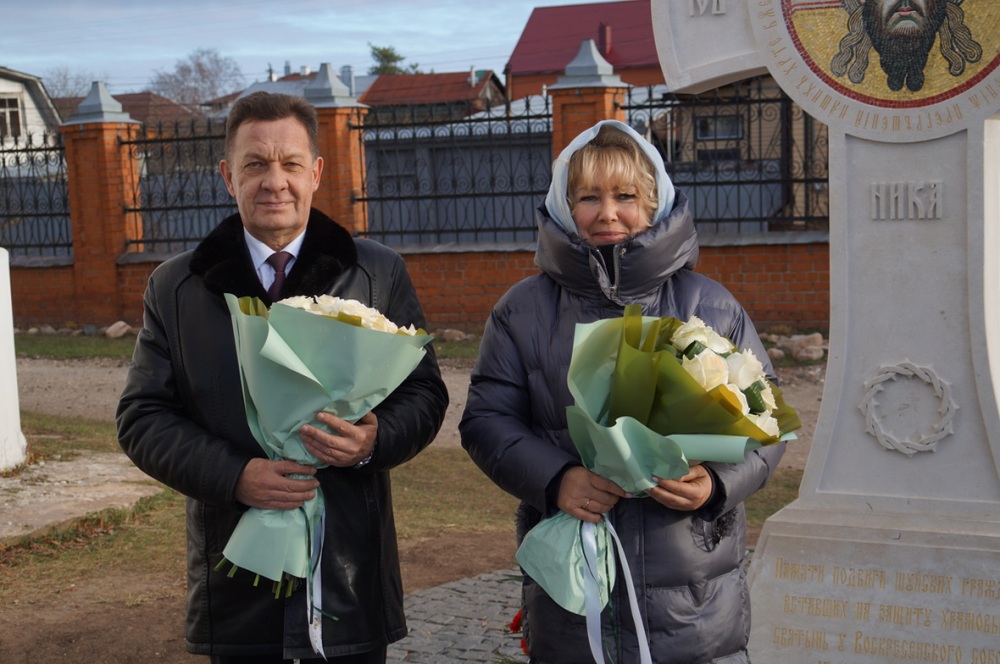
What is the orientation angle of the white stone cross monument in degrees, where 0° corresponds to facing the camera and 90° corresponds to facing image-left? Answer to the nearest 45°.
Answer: approximately 0°

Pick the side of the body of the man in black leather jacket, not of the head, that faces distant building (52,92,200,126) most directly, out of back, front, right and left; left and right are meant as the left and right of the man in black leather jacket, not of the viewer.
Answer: back

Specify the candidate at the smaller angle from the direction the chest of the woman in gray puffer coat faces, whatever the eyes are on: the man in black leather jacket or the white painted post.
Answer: the man in black leather jacket

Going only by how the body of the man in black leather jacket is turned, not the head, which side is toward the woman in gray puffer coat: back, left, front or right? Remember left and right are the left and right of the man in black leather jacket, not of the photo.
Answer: left

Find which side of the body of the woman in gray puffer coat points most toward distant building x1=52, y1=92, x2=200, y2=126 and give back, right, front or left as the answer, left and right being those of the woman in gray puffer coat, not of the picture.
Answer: back

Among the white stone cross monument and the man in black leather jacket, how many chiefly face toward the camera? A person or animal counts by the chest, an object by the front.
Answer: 2

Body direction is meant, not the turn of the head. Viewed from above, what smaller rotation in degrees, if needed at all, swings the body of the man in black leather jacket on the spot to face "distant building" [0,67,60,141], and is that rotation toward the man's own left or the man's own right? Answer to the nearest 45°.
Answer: approximately 180°

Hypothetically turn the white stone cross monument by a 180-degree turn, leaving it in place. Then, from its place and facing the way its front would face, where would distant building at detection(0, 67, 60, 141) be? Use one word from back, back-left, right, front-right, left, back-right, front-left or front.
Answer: front-left

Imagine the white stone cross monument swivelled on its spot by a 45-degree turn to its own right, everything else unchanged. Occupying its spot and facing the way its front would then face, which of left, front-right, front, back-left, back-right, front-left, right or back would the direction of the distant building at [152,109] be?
right

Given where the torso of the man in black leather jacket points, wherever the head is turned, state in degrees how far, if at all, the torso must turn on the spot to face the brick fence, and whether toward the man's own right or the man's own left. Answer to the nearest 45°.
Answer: approximately 180°
